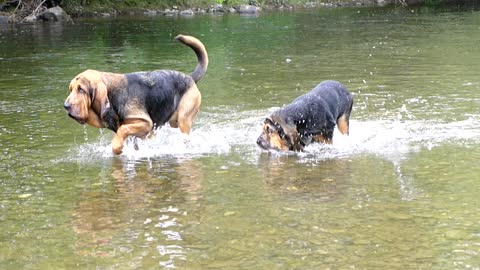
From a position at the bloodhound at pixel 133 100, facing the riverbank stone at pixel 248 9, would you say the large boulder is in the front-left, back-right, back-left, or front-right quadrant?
front-left

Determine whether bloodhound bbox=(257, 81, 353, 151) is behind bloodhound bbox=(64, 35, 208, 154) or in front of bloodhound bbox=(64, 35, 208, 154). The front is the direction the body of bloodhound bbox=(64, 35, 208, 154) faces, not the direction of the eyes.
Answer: behind

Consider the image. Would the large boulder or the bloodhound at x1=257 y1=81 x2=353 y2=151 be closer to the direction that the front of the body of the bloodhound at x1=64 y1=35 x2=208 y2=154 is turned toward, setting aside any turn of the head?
the large boulder

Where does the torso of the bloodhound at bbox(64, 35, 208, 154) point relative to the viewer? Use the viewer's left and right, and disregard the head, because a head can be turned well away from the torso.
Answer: facing to the left of the viewer

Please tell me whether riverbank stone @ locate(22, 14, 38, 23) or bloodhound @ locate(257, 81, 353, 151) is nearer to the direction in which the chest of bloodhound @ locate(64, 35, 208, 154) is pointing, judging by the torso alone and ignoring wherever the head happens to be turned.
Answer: the riverbank stone

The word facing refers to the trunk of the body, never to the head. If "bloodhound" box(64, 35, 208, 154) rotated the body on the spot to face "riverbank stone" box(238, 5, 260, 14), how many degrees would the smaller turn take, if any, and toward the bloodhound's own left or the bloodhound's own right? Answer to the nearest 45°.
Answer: approximately 90° to the bloodhound's own right

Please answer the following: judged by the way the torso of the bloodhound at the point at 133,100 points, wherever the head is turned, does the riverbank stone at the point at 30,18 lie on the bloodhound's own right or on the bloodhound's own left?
on the bloodhound's own right

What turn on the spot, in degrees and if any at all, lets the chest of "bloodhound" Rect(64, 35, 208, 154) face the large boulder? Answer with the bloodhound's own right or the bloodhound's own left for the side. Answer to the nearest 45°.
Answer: approximately 90° to the bloodhound's own right
